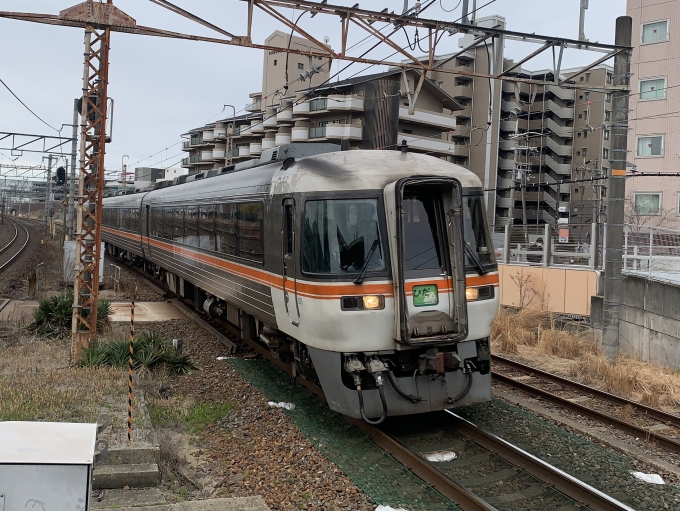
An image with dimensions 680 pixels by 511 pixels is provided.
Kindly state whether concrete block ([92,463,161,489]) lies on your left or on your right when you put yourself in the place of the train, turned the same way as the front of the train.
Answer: on your right

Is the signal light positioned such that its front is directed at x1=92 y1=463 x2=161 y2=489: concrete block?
yes

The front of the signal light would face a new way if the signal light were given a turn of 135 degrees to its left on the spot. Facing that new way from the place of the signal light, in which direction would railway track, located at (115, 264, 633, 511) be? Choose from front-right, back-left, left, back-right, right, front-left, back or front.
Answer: back-right

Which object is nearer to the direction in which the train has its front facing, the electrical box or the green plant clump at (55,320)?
the electrical box

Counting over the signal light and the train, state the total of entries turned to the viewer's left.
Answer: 0

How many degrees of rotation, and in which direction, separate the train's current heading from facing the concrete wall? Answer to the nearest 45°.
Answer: approximately 90° to its left

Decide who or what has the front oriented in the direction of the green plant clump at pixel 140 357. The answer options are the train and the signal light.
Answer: the signal light

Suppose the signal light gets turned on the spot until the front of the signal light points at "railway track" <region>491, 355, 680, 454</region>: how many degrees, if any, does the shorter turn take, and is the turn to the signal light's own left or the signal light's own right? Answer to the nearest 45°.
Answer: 0° — it already faces it

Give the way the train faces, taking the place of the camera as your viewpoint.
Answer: facing the viewer and to the right of the viewer

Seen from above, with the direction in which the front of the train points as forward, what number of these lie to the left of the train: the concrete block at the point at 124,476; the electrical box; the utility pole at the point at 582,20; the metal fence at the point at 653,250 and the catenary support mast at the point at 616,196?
3

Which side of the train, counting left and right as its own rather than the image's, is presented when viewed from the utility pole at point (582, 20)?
left
